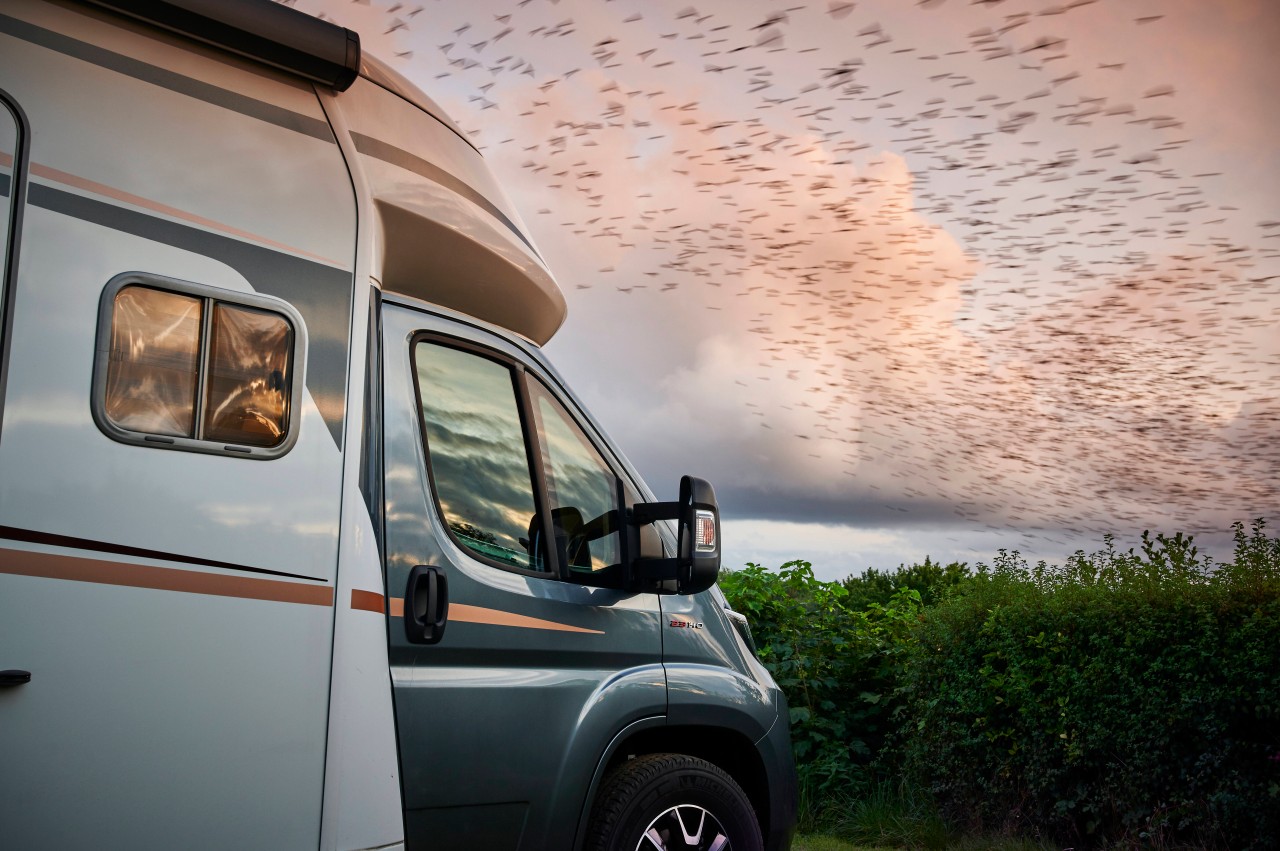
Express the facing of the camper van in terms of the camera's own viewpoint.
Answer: facing away from the viewer and to the right of the viewer

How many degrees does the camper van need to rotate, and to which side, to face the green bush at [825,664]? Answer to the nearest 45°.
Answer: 0° — it already faces it
